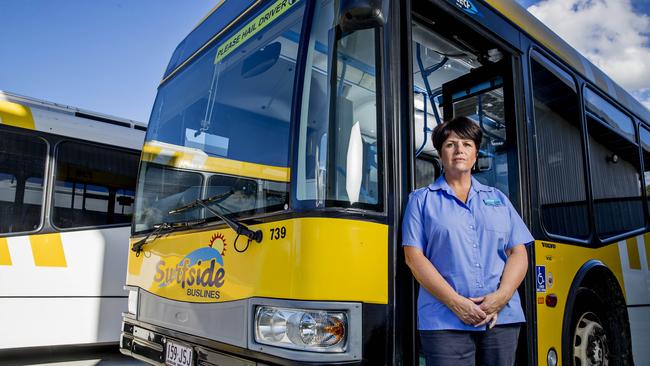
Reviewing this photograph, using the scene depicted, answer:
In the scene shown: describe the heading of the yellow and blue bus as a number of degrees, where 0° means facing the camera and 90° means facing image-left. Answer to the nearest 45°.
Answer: approximately 45°

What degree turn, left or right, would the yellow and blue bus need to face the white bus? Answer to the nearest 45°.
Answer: approximately 90° to its right

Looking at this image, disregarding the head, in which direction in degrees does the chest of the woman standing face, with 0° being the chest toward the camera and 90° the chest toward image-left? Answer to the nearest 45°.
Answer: approximately 0°

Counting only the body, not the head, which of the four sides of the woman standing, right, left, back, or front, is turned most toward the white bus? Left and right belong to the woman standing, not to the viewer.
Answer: right
